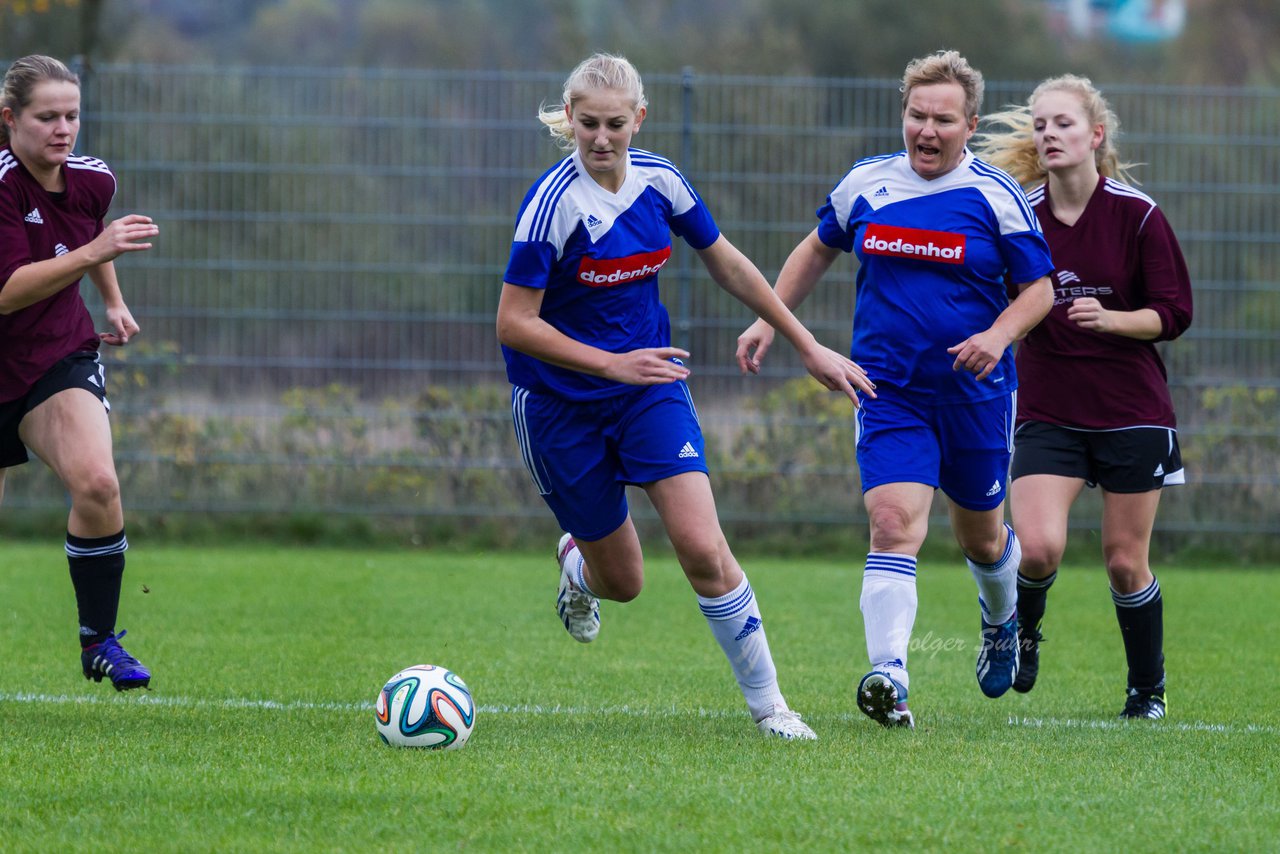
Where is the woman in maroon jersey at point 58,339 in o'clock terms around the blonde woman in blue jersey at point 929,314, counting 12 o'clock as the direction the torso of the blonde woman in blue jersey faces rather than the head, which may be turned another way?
The woman in maroon jersey is roughly at 3 o'clock from the blonde woman in blue jersey.

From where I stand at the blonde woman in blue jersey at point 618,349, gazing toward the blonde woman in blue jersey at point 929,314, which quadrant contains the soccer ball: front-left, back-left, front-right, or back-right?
back-right

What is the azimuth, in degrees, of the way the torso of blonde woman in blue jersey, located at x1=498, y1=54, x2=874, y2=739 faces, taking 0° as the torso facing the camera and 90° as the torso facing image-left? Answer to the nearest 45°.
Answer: approximately 315°

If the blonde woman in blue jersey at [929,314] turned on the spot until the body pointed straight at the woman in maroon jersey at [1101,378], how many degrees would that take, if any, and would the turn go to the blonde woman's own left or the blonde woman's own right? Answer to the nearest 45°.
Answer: approximately 135° to the blonde woman's own left

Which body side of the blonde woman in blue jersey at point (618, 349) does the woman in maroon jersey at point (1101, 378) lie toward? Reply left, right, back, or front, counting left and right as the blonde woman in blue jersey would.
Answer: left
